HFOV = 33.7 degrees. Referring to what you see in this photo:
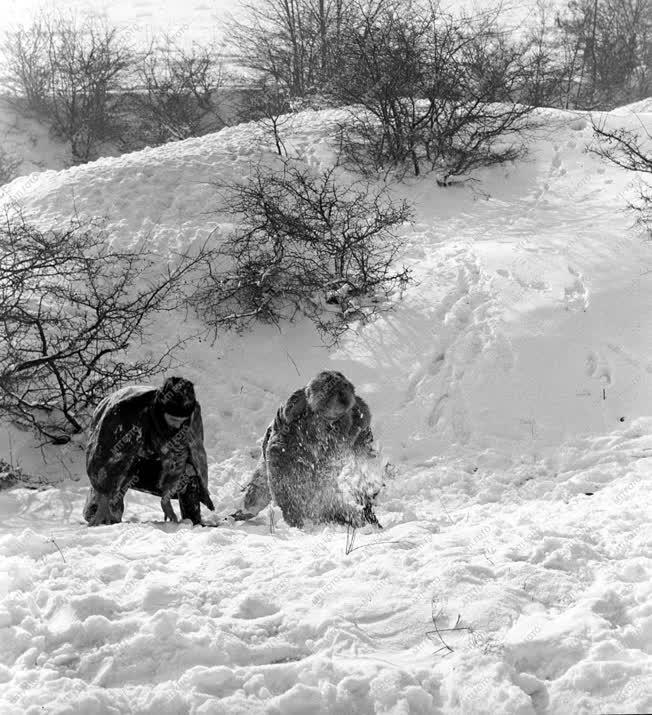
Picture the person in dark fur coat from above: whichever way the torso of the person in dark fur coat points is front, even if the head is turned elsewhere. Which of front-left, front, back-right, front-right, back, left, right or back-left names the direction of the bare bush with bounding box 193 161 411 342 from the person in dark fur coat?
back-left

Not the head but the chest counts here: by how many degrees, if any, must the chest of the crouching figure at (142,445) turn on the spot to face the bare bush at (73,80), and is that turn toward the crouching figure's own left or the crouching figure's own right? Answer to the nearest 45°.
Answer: approximately 135° to the crouching figure's own left

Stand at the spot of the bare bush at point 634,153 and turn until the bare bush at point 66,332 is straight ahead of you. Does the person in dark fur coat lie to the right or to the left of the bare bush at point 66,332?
left

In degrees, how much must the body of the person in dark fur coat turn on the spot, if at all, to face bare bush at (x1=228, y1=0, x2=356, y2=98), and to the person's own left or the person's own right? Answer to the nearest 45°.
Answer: approximately 135° to the person's own left

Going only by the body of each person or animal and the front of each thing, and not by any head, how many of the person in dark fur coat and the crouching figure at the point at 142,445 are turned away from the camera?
0

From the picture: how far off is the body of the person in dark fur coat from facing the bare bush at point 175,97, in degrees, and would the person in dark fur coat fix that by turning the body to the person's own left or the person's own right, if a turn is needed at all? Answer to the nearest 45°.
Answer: approximately 135° to the person's own left

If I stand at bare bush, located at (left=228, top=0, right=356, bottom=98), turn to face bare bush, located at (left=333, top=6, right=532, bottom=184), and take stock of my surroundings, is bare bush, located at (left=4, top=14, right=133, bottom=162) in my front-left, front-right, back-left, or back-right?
back-right

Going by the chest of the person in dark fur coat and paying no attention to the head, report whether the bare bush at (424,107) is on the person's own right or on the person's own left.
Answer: on the person's own left

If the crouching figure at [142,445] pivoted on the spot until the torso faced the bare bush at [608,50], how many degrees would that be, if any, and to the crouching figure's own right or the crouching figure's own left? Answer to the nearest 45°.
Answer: approximately 90° to the crouching figure's own left

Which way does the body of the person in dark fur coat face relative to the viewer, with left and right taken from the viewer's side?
facing the viewer and to the right of the viewer

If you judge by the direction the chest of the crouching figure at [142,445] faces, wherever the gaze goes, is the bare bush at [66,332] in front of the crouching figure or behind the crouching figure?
behind
